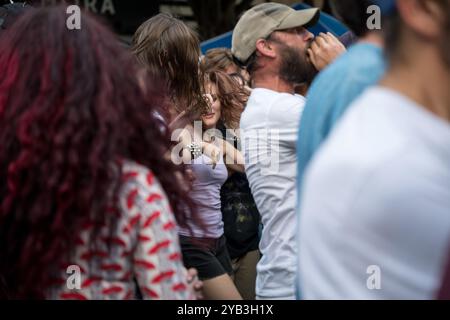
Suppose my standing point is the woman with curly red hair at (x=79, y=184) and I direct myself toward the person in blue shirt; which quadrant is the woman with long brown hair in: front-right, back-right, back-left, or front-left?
front-left

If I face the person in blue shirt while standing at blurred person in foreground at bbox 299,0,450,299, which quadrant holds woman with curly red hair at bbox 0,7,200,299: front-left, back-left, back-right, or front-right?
front-left

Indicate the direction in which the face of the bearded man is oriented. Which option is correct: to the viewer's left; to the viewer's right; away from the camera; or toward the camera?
to the viewer's right

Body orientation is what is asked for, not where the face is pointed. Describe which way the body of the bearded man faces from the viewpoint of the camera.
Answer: to the viewer's right

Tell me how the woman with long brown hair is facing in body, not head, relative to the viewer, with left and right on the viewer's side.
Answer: facing the viewer and to the left of the viewer

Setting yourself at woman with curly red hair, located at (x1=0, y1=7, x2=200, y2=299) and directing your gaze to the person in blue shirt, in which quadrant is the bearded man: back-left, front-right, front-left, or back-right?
front-left
